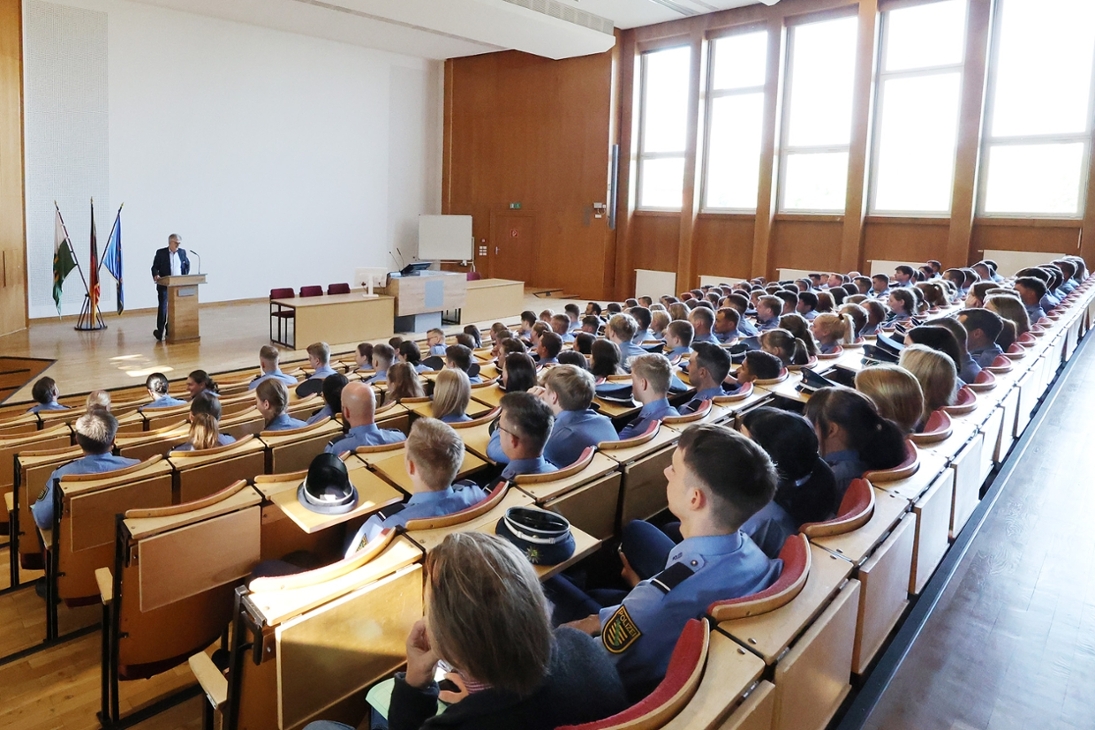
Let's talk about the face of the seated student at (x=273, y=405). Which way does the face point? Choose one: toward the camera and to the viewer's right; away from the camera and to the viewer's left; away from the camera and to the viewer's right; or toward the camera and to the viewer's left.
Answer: away from the camera and to the viewer's left

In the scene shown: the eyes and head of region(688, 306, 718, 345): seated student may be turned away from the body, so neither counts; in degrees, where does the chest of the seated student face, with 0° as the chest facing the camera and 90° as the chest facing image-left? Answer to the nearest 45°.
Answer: approximately 135°

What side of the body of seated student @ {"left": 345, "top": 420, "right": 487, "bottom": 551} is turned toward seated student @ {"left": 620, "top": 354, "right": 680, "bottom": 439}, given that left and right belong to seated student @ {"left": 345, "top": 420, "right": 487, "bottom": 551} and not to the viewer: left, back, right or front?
right

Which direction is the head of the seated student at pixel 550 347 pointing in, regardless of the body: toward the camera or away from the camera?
away from the camera

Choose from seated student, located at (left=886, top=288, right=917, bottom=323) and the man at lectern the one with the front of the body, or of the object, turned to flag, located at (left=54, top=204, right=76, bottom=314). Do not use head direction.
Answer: the seated student

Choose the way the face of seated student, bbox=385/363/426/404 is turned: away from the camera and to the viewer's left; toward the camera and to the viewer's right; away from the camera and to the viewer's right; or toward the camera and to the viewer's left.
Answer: away from the camera and to the viewer's left

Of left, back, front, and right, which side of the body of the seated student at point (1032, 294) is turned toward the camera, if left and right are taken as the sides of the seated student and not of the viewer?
left

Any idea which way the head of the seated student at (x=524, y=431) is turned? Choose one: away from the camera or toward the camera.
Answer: away from the camera

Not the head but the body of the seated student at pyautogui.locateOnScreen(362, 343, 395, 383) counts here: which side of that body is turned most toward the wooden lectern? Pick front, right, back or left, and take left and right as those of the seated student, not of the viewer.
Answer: front

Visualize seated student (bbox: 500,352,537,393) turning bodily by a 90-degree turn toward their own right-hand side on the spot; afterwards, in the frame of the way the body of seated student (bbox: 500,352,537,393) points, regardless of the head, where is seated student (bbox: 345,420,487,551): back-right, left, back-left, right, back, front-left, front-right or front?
back-right

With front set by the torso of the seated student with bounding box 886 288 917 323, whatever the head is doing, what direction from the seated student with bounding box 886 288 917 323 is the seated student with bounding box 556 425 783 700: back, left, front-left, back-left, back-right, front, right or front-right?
left

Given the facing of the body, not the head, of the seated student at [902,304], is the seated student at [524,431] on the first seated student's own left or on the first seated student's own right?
on the first seated student's own left

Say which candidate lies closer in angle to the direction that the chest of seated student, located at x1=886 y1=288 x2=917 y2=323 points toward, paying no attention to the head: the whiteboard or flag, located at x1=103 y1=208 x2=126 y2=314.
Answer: the flag

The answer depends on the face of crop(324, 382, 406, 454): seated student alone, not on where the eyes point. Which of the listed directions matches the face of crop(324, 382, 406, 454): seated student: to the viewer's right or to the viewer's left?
to the viewer's left

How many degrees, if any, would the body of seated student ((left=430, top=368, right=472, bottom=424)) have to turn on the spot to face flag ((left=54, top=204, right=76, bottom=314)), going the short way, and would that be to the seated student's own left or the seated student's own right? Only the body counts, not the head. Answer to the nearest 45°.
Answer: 0° — they already face it

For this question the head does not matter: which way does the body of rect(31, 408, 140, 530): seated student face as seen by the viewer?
away from the camera

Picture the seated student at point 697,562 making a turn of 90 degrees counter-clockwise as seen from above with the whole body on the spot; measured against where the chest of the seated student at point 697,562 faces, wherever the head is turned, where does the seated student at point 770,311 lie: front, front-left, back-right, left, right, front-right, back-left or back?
back-right
